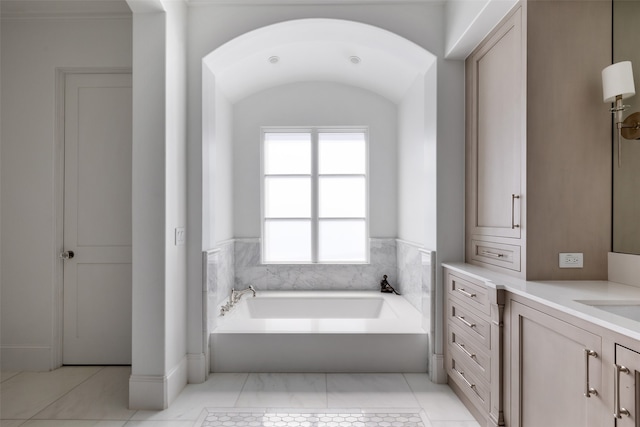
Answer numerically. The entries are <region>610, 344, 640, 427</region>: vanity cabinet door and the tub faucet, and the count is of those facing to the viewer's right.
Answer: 1

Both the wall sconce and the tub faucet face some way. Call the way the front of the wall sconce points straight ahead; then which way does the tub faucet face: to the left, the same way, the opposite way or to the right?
the opposite way

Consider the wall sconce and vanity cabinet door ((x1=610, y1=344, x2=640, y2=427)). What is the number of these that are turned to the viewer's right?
0

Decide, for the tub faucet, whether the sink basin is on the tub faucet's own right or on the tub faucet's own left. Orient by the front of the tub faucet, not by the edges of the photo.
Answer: on the tub faucet's own right

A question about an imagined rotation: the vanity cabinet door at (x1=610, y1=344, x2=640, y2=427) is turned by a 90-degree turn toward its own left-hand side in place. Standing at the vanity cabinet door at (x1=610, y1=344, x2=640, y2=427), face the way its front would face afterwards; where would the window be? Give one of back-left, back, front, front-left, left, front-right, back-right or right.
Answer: back

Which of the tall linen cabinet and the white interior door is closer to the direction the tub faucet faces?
the tall linen cabinet

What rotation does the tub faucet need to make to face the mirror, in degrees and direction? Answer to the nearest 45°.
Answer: approximately 45° to its right

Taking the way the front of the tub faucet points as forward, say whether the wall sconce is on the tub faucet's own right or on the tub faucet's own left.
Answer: on the tub faucet's own right

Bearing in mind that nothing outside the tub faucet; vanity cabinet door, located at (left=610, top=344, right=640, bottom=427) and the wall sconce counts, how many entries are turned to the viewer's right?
1

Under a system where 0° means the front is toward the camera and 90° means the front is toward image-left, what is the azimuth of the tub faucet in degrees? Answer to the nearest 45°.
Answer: approximately 270°

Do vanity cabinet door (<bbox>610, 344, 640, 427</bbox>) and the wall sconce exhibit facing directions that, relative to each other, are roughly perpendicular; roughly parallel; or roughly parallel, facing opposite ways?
roughly parallel

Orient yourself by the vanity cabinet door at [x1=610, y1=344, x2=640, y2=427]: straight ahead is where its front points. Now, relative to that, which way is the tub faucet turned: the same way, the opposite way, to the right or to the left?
the opposite way

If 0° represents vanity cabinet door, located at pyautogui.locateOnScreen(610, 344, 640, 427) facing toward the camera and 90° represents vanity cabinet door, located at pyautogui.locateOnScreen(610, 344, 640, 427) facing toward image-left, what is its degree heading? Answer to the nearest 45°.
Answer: approximately 45°

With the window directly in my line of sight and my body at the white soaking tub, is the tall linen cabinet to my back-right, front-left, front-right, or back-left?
back-right

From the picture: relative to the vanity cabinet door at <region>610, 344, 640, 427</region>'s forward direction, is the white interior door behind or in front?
in front
